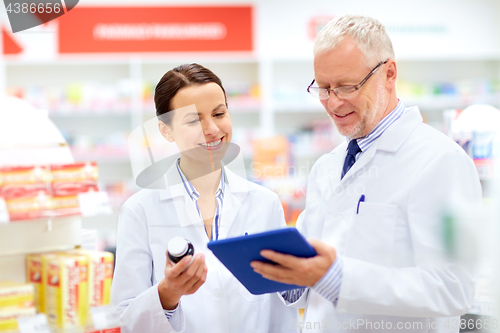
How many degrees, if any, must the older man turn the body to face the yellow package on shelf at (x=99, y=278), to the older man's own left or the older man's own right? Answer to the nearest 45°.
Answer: approximately 45° to the older man's own right

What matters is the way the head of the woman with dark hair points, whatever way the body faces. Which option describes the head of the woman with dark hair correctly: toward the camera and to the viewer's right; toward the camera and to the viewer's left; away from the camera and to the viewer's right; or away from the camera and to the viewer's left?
toward the camera and to the viewer's right

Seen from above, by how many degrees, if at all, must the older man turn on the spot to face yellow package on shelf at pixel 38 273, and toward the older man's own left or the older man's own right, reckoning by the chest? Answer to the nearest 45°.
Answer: approximately 45° to the older man's own right

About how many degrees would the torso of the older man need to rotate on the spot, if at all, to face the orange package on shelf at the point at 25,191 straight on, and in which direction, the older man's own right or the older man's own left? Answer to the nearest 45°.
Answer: approximately 45° to the older man's own right

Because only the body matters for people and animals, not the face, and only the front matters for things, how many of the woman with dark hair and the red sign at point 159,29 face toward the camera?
2

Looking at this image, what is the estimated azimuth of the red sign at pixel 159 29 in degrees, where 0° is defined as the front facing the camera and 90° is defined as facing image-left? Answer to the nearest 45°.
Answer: approximately 0°

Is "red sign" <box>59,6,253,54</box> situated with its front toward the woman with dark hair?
yes

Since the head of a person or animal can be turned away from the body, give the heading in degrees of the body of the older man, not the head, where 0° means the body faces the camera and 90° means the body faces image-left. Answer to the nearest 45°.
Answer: approximately 45°
